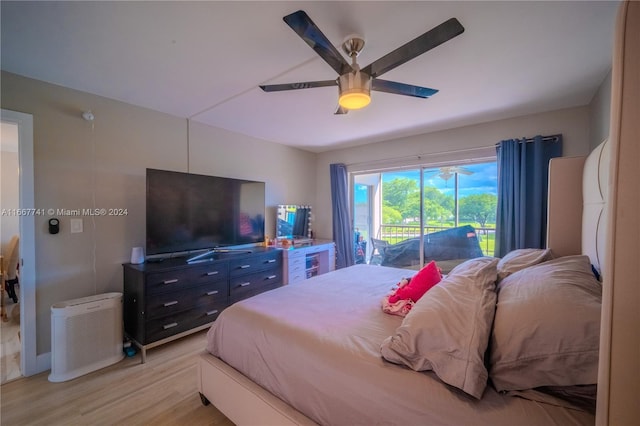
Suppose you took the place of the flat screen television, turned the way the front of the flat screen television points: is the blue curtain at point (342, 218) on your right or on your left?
on your left

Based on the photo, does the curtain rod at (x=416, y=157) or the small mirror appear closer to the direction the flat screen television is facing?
the curtain rod

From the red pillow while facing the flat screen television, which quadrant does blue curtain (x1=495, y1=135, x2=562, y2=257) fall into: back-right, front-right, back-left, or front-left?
back-right

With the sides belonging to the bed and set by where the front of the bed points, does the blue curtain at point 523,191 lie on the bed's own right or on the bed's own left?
on the bed's own right

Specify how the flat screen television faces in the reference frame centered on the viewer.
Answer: facing the viewer and to the right of the viewer

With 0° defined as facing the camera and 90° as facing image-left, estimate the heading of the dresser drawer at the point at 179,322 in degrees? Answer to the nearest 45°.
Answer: approximately 315°

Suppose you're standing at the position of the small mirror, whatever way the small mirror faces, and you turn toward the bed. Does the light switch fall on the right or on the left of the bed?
right

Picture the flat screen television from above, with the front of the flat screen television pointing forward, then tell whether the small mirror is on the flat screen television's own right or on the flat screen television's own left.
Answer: on the flat screen television's own left

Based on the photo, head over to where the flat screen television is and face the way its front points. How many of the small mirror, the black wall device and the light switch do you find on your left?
1

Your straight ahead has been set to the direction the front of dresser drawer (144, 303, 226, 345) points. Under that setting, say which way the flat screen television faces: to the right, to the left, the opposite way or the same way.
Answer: the same way

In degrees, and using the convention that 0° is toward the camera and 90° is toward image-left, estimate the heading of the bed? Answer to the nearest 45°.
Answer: approximately 135°

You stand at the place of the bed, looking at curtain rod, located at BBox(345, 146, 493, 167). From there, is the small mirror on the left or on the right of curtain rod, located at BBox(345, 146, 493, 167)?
left

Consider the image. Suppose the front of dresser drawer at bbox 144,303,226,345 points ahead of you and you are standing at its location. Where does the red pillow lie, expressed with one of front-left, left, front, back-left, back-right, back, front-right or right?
front

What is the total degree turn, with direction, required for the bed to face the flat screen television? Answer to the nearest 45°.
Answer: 0° — it already faces it

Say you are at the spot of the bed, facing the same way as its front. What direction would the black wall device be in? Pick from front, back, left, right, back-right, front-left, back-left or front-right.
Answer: front-left
